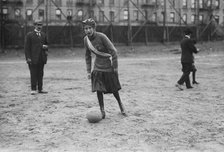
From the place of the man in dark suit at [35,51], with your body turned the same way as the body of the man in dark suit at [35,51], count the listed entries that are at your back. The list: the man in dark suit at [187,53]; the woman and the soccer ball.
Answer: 0

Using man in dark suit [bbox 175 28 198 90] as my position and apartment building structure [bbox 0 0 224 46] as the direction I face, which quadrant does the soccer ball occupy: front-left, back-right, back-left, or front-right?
back-left

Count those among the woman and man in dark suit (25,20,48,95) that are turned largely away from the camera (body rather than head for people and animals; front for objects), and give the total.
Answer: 0

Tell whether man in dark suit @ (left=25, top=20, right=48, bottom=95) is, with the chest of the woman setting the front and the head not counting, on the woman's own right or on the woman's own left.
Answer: on the woman's own right

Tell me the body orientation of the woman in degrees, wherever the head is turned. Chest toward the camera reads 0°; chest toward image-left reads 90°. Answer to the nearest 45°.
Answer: approximately 45°

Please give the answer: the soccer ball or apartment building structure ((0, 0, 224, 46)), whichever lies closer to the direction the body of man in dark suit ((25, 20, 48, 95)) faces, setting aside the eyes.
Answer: the soccer ball

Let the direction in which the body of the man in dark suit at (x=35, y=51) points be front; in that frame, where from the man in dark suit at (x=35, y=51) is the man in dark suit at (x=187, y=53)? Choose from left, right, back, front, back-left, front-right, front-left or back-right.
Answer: front-left
